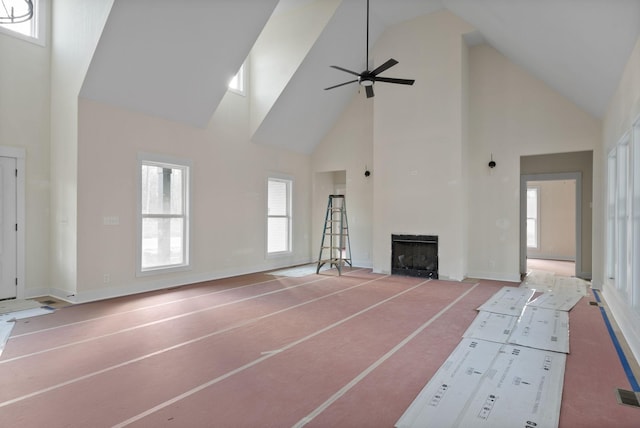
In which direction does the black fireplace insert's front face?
toward the camera

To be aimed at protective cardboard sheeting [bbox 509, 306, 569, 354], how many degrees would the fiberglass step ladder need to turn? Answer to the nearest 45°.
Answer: approximately 90° to its left

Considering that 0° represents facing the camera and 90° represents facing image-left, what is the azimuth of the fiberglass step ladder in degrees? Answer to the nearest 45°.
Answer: approximately 45°

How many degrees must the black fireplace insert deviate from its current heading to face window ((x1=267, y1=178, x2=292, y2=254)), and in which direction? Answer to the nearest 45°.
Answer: approximately 90° to its right

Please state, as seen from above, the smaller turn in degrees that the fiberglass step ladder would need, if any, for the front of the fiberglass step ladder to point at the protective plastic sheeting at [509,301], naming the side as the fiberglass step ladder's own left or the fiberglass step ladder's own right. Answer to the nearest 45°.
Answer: approximately 90° to the fiberglass step ladder's own left

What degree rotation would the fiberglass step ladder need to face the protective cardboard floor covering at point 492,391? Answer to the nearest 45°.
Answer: approximately 45° to its left

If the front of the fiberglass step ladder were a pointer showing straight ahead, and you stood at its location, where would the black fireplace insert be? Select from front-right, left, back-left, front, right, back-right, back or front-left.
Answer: left

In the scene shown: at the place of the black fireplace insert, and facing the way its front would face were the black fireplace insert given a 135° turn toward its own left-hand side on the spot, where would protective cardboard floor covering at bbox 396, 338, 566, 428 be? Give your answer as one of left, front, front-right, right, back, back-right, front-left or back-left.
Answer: back-right

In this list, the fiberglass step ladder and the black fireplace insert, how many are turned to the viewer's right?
0

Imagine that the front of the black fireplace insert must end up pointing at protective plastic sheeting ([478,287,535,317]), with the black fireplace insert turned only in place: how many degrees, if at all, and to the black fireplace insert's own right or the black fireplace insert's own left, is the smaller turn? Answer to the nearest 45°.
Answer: approximately 45° to the black fireplace insert's own left
